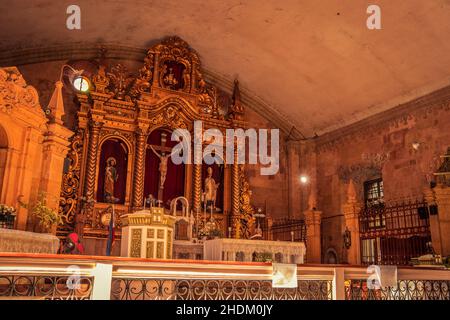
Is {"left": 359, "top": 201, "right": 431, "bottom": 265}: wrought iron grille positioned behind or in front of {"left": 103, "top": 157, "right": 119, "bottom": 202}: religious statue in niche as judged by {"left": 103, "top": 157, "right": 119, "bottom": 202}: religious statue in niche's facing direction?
in front

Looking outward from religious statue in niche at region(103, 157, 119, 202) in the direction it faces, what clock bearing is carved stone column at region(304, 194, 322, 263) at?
The carved stone column is roughly at 11 o'clock from the religious statue in niche.

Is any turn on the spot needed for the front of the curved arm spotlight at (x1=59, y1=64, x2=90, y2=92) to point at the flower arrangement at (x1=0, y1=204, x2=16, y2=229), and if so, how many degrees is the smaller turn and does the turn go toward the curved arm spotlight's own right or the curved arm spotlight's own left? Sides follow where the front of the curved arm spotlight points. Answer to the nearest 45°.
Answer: approximately 45° to the curved arm spotlight's own right

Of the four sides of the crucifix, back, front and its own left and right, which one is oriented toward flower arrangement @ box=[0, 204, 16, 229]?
right

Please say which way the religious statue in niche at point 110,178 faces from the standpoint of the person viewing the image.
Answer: facing the viewer and to the right of the viewer

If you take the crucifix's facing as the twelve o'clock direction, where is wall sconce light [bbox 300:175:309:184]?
The wall sconce light is roughly at 10 o'clock from the crucifix.

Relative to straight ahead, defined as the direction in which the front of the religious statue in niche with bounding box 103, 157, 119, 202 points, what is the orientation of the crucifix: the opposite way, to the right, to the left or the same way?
the same way

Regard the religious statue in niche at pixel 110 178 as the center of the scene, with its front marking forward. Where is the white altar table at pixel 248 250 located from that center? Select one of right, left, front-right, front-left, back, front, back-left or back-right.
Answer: front

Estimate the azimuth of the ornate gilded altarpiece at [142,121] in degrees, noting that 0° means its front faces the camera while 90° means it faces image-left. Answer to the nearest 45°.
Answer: approximately 315°

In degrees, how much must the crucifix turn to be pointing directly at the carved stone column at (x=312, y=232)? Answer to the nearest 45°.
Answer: approximately 45° to its left

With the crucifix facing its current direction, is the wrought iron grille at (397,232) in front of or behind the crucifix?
in front

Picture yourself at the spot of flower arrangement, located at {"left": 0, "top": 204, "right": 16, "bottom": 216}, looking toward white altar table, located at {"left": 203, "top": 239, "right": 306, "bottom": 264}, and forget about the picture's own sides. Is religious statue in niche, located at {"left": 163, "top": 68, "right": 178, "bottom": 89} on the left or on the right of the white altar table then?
left

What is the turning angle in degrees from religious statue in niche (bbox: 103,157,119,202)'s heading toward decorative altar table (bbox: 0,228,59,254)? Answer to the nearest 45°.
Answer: approximately 45° to its right

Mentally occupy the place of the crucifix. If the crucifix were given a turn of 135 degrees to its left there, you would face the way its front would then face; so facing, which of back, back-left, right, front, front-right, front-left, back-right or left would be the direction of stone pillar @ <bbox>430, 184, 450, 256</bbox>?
back-right

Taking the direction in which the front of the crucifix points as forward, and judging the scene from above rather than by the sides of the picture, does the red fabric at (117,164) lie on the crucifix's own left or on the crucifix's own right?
on the crucifix's own right

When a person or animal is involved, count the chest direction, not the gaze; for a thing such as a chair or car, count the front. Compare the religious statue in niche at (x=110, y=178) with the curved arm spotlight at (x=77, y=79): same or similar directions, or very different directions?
same or similar directions
